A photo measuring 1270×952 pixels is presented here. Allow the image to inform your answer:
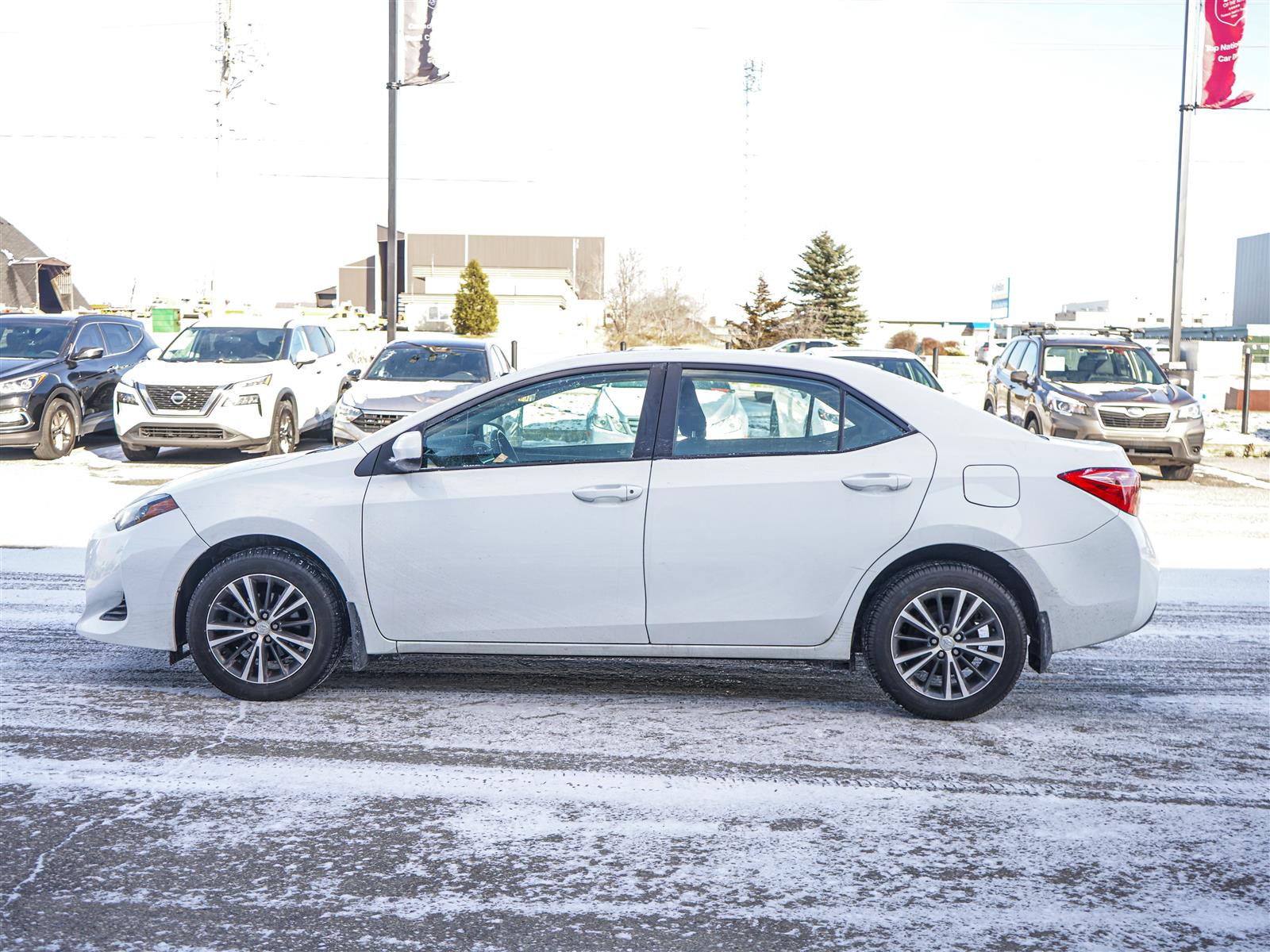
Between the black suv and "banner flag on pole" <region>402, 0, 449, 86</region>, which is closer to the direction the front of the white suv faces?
the black suv

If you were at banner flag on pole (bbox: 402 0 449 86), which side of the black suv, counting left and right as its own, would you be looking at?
back

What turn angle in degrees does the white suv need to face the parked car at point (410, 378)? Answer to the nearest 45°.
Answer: approximately 90° to its left

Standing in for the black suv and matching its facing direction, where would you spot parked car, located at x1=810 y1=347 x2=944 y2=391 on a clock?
The parked car is roughly at 8 o'clock from the black suv.

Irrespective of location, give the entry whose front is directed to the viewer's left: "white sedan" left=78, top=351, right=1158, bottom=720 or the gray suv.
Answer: the white sedan

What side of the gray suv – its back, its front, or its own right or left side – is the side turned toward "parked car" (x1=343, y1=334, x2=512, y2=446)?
right

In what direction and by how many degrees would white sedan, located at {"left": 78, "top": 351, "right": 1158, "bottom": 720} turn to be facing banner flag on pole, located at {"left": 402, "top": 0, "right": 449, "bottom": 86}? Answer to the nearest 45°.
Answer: approximately 90° to its right

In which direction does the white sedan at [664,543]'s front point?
to the viewer's left

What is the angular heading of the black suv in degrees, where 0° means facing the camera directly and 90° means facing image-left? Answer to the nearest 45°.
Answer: approximately 45°

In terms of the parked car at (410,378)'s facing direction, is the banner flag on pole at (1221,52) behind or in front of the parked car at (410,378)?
behind
